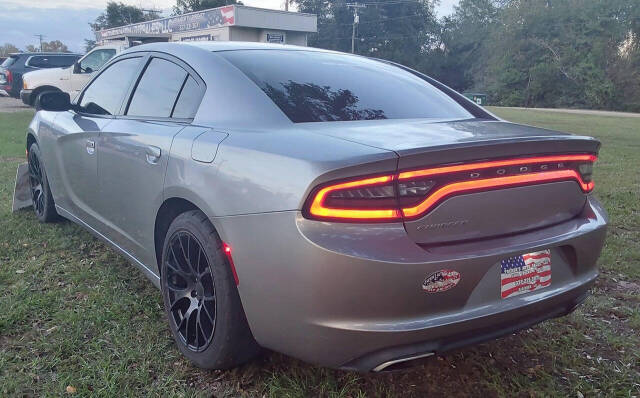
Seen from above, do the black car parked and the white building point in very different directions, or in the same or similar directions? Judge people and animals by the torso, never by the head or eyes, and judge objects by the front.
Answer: very different directions

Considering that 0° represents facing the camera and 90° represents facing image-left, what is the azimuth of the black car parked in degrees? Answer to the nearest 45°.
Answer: approximately 225°

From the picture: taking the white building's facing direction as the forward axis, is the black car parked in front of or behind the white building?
in front

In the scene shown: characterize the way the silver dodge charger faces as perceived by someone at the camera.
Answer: facing away from the viewer and to the left of the viewer

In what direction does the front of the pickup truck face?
to the viewer's left

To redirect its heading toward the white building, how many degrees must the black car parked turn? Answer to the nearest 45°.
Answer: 0° — it already faces it

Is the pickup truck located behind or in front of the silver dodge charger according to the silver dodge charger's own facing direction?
in front
